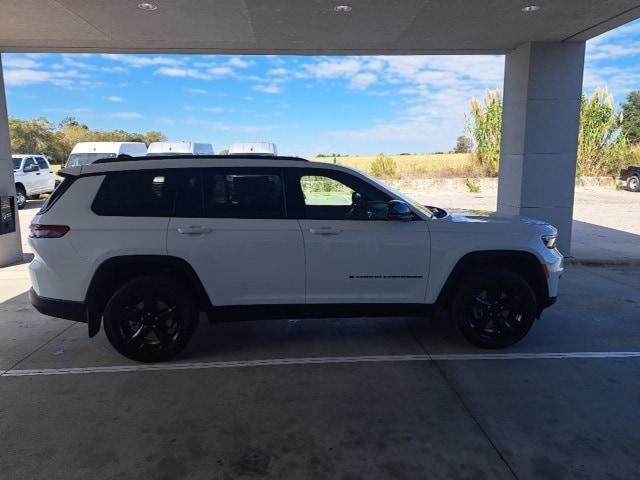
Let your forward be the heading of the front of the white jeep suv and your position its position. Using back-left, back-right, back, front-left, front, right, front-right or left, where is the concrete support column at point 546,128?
front-left

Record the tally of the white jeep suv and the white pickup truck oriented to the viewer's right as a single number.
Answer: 1

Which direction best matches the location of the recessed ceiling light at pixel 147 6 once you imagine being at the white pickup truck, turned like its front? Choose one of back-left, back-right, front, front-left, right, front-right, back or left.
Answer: front-left

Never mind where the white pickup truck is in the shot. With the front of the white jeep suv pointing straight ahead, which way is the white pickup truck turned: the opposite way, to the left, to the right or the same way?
to the right

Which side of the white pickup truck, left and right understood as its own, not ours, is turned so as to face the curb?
left

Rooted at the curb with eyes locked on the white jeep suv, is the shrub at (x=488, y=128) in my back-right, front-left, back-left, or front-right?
back-right

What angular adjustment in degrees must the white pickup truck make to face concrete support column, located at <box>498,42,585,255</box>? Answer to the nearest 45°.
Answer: approximately 90° to its left

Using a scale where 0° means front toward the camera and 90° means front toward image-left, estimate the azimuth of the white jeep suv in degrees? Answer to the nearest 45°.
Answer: approximately 270°

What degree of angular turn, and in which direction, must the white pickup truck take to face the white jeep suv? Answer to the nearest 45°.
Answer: approximately 45° to its left

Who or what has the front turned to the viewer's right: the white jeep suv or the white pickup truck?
the white jeep suv
